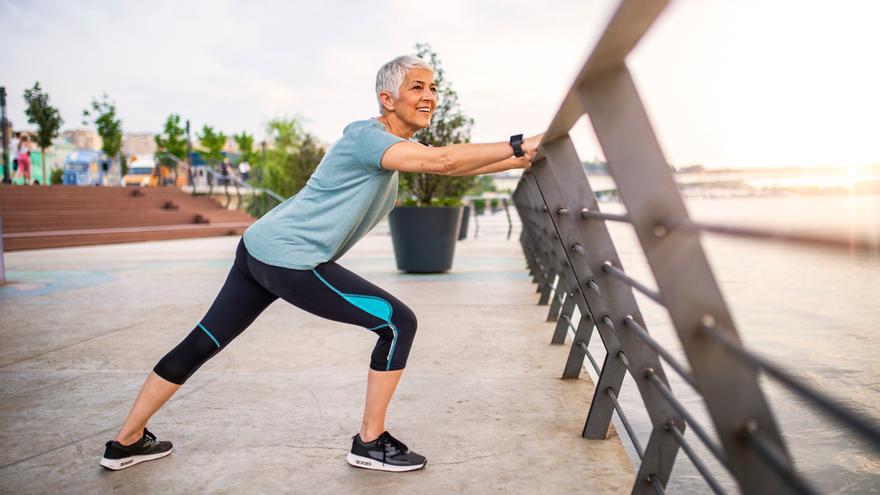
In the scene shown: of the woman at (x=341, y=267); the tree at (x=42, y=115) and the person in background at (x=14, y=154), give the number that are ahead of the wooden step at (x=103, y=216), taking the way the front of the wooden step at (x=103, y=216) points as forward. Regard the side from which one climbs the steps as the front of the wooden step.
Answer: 1

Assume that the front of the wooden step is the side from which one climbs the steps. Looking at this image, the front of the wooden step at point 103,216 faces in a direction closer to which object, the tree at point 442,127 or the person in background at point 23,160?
the tree

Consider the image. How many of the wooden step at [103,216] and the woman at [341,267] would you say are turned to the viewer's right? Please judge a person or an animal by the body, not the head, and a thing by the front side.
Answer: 1

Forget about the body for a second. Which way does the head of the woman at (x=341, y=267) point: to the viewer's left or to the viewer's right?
to the viewer's right

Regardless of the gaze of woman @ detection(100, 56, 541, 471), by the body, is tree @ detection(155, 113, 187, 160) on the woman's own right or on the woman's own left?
on the woman's own left

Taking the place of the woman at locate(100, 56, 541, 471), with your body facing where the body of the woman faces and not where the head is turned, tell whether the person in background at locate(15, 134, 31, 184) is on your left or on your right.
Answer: on your left

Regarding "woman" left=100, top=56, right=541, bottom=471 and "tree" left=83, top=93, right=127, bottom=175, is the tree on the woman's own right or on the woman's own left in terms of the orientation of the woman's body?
on the woman's own left

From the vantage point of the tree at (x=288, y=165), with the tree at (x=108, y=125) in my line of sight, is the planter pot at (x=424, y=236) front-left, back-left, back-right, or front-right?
back-left

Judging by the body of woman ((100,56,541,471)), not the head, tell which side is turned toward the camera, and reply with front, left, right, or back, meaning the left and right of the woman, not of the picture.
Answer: right

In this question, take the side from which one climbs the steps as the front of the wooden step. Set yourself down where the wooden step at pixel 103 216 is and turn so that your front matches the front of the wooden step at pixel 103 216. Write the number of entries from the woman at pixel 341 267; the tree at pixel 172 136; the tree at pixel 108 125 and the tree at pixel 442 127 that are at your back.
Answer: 2

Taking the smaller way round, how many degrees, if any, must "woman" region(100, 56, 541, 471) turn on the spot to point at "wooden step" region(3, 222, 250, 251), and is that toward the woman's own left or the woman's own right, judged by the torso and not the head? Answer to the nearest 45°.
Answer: approximately 90° to the woman's own left

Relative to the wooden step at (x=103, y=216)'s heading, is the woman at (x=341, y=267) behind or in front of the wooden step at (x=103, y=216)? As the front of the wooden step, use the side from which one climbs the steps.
in front

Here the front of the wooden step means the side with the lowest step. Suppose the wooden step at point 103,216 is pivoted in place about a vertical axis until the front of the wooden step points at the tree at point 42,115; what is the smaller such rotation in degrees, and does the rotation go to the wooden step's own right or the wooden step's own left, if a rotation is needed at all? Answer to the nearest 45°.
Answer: approximately 180°

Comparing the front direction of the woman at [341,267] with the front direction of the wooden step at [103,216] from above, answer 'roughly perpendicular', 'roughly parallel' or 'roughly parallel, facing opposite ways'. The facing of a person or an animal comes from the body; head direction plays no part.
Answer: roughly perpendicular

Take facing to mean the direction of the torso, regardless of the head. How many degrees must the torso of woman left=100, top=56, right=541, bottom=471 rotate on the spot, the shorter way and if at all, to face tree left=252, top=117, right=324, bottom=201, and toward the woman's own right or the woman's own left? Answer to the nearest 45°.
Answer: approximately 90° to the woman's own left
